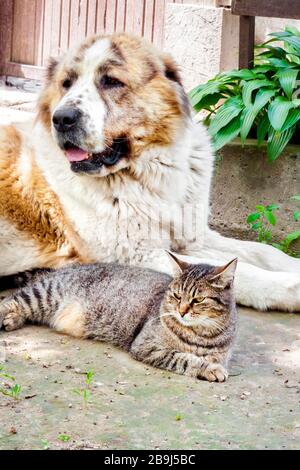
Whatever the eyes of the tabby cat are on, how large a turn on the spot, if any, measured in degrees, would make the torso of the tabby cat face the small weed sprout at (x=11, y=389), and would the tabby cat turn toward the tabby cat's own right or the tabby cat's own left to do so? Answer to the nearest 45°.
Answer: approximately 90° to the tabby cat's own right

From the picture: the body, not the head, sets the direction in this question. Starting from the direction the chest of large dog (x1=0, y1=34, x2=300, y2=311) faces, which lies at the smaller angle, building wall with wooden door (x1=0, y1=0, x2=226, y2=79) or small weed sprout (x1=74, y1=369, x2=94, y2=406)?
the small weed sprout

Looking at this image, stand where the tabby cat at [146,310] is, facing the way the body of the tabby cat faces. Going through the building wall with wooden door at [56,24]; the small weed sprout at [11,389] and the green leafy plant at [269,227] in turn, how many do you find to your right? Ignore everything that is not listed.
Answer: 1

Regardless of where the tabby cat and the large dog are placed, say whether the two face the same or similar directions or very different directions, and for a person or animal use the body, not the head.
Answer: same or similar directions

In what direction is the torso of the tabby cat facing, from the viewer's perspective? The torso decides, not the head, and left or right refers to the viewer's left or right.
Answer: facing the viewer and to the right of the viewer

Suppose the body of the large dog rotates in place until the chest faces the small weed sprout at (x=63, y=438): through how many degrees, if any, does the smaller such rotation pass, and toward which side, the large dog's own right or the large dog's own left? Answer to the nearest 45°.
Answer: approximately 45° to the large dog's own right

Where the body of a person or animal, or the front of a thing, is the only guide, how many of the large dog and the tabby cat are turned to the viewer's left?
0
